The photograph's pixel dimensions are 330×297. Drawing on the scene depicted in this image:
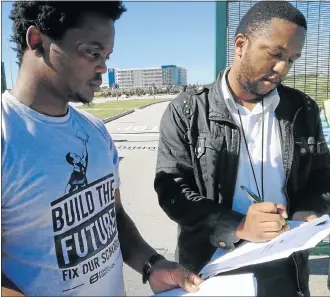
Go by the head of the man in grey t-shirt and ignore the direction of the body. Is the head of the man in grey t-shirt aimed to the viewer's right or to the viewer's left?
to the viewer's right

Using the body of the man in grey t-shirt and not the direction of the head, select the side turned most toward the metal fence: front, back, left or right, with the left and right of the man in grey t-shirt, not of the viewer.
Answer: left

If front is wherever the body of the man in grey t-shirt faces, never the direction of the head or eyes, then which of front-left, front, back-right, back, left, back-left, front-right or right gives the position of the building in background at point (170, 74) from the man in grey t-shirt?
back-left

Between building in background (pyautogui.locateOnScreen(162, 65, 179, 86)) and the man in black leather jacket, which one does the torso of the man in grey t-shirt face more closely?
the man in black leather jacket

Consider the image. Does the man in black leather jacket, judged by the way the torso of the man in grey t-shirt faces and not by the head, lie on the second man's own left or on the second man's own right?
on the second man's own left

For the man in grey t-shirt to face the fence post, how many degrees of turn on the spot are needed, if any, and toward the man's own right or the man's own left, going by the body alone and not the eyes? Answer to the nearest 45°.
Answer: approximately 90° to the man's own left

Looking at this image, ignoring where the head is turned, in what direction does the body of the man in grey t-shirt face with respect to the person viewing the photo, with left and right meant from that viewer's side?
facing the viewer and to the right of the viewer
